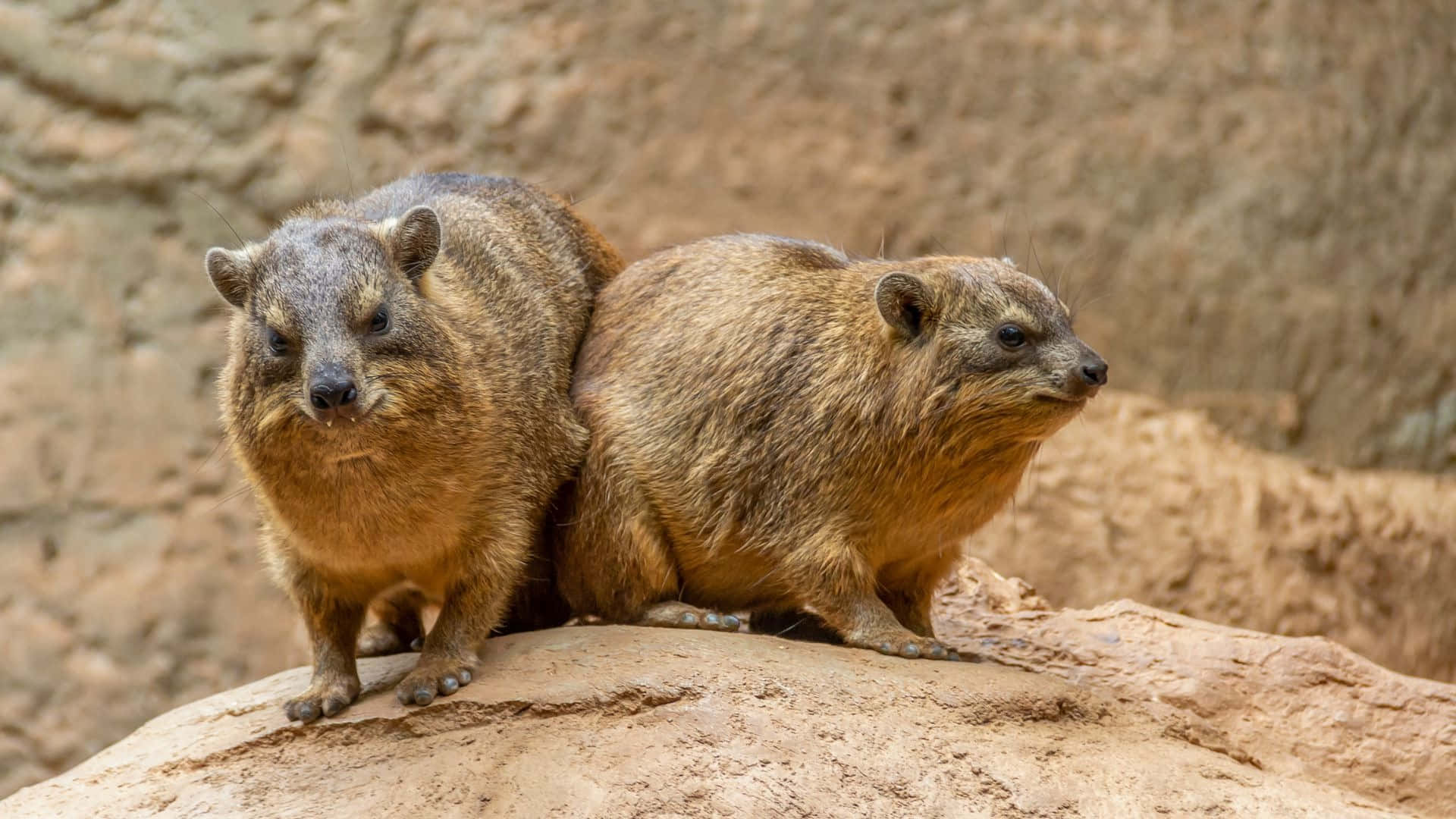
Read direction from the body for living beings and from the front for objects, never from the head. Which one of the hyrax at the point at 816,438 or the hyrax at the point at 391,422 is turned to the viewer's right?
the hyrax at the point at 816,438

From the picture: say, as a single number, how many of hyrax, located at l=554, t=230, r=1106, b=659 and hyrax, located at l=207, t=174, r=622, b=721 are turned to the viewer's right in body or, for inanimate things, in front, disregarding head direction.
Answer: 1

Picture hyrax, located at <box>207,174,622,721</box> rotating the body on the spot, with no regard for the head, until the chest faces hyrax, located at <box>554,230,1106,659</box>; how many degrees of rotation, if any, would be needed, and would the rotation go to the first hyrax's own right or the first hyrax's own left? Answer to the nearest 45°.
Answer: approximately 135° to the first hyrax's own left

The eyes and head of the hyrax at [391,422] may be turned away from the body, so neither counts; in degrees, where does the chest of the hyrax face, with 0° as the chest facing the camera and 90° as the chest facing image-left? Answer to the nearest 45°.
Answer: approximately 45°

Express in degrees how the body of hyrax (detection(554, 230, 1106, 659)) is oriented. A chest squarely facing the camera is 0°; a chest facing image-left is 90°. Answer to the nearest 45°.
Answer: approximately 270°

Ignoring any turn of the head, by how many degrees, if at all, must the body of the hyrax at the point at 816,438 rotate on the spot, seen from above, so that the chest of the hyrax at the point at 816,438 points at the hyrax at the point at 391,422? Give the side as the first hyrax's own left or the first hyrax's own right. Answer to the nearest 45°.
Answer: approximately 180°
